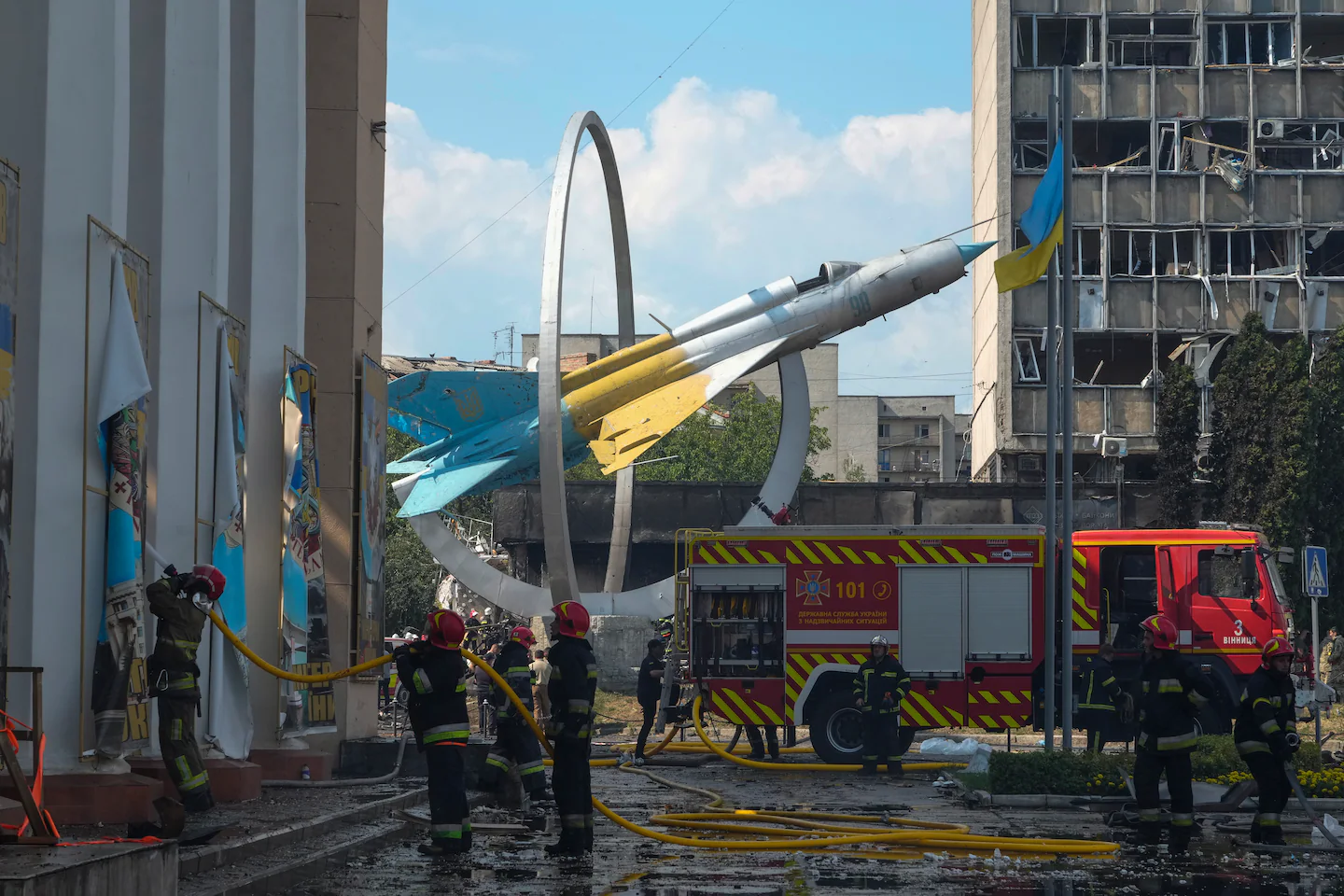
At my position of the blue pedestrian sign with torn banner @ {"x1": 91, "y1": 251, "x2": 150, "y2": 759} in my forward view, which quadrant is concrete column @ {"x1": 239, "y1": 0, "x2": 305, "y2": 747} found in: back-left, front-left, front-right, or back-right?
front-right

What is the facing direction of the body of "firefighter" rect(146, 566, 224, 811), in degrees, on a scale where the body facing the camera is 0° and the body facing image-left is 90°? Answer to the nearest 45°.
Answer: approximately 90°

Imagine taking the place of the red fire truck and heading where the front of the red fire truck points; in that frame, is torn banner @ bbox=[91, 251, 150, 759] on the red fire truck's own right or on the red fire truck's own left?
on the red fire truck's own right

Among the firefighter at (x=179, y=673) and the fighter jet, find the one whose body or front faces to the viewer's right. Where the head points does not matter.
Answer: the fighter jet

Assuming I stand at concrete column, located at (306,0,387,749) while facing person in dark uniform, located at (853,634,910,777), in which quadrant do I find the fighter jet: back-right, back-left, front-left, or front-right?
front-left

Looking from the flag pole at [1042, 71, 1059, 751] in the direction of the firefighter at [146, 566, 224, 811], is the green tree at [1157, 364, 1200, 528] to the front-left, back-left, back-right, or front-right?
back-right

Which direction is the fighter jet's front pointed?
to the viewer's right

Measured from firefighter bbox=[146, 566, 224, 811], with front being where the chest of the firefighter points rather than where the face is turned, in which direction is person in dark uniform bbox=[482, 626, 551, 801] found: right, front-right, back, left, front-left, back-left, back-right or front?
back-right

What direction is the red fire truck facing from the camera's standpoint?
to the viewer's right

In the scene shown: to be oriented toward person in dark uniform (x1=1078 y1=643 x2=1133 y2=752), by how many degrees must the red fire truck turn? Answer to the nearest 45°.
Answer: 0° — it already faces them
